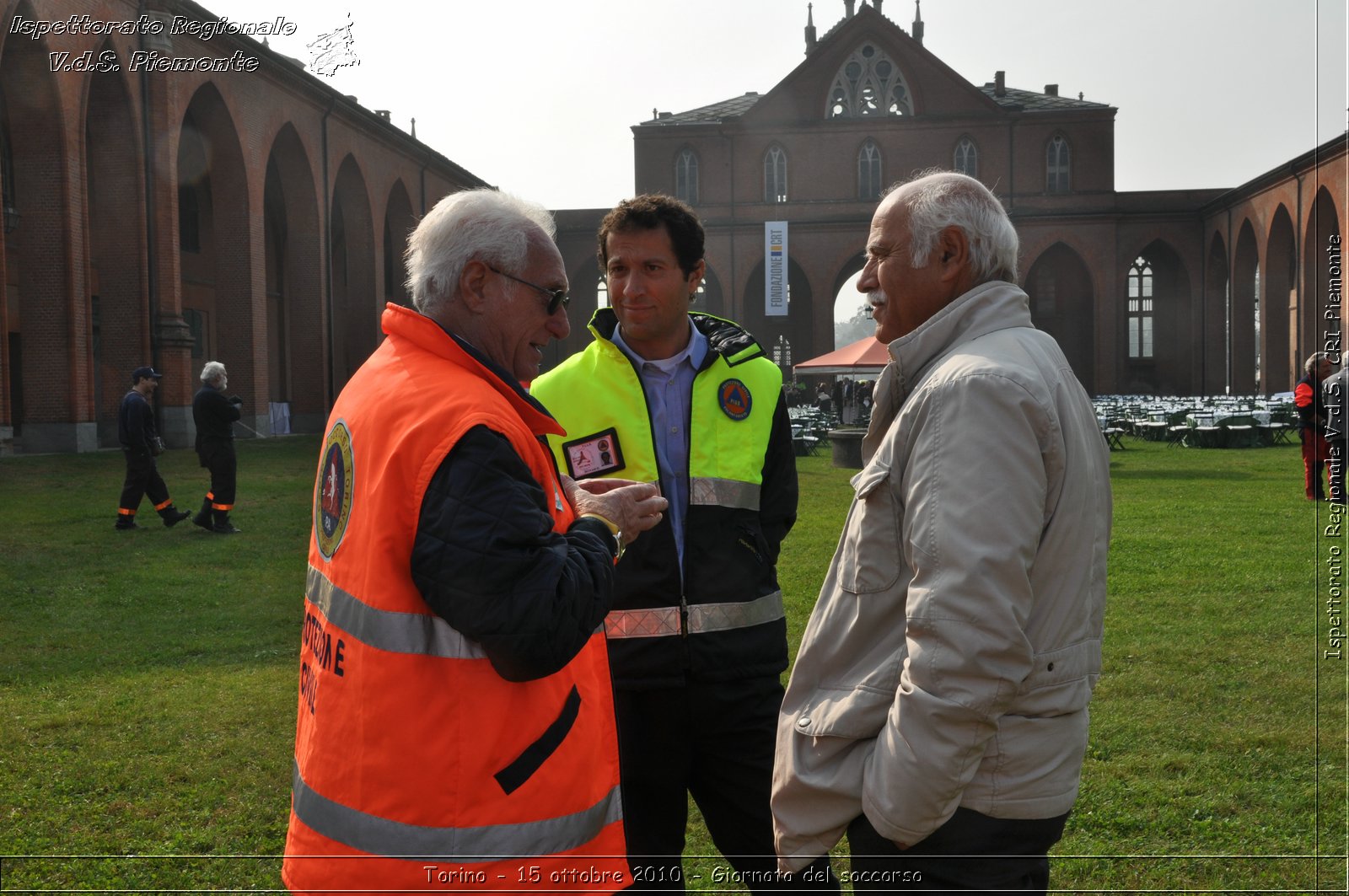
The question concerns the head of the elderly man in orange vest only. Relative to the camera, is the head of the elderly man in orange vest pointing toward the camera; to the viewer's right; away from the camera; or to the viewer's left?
to the viewer's right

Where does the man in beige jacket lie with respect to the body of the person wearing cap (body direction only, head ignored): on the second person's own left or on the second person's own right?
on the second person's own right

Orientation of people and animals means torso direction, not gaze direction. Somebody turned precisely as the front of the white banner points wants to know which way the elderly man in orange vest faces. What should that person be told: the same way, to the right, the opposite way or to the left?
to the left

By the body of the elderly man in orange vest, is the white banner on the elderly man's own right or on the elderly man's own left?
on the elderly man's own left

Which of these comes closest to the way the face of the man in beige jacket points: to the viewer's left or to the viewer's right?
to the viewer's left

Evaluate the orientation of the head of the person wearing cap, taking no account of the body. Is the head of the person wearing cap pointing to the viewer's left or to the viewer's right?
to the viewer's right

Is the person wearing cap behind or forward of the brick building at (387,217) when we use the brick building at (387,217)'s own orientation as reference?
forward
